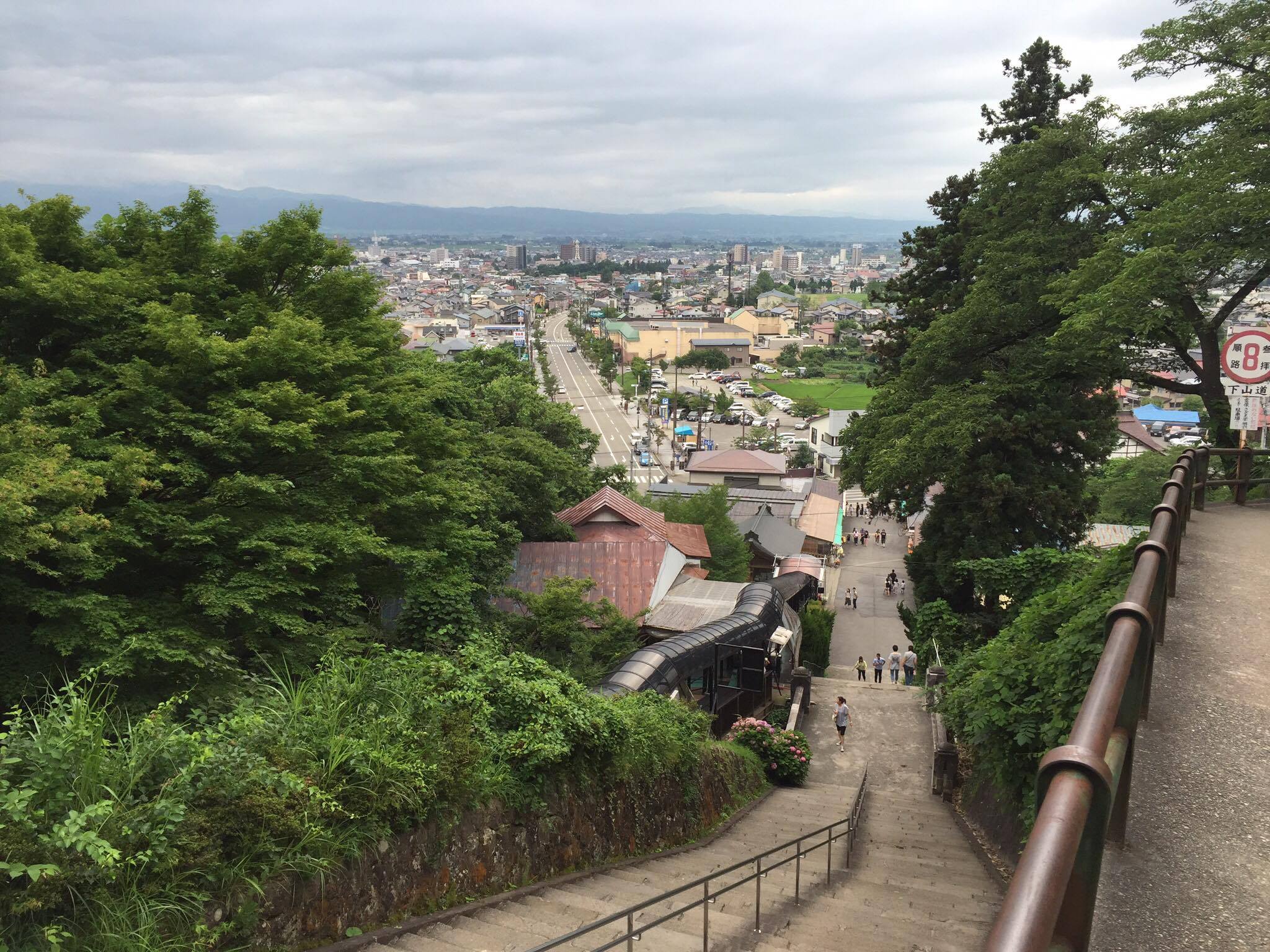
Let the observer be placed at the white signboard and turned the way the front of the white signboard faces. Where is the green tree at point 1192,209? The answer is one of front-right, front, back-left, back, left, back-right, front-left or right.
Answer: back

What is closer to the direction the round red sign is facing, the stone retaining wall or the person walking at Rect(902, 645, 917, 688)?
the stone retaining wall

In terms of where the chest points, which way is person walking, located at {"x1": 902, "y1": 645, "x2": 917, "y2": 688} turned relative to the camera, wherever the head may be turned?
away from the camera

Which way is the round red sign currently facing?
toward the camera

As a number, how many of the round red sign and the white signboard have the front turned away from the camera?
0

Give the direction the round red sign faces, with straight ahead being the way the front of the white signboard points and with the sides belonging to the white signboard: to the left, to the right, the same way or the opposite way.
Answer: the same way

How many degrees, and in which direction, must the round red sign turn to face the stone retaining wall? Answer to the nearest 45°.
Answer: approximately 45° to its right

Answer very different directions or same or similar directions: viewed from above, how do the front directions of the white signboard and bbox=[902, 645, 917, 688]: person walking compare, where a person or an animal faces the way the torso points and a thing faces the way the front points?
very different directions

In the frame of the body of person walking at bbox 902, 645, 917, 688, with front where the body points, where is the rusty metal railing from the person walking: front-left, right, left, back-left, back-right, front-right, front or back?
back

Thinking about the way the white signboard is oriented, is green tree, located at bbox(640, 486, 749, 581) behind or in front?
behind
